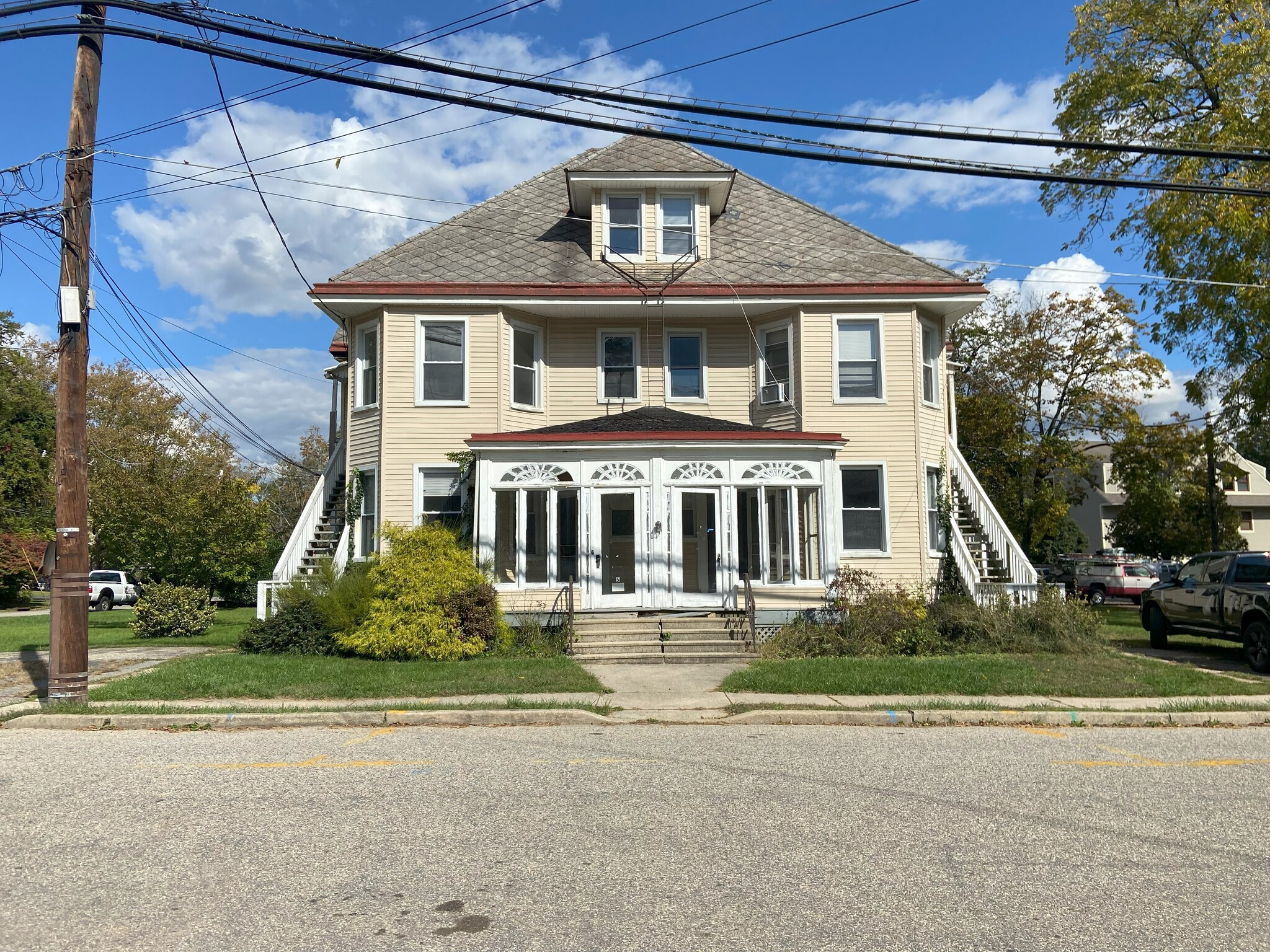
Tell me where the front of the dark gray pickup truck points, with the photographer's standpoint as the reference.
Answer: facing away from the viewer and to the left of the viewer

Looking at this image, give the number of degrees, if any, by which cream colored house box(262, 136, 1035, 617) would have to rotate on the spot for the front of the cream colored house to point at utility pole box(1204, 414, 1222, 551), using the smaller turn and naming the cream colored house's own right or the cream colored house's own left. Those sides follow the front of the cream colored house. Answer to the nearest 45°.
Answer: approximately 135° to the cream colored house's own left

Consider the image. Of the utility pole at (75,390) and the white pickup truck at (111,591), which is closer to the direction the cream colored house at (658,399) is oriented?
the utility pole

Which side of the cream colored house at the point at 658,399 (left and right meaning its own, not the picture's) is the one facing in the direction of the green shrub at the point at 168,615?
right

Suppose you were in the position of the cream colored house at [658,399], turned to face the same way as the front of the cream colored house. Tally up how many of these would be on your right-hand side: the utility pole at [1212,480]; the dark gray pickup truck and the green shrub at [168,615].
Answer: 1

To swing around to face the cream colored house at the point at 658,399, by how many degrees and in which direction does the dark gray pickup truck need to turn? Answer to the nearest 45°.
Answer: approximately 45° to its left

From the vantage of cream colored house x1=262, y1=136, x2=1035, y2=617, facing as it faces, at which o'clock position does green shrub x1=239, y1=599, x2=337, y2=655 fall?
The green shrub is roughly at 2 o'clock from the cream colored house.

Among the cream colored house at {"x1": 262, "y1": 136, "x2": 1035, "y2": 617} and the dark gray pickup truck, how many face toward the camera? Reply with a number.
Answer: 1

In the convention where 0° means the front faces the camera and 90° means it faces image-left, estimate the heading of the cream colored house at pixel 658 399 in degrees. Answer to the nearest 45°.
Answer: approximately 0°

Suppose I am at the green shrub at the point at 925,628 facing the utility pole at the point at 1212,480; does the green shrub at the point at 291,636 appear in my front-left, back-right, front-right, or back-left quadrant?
back-left

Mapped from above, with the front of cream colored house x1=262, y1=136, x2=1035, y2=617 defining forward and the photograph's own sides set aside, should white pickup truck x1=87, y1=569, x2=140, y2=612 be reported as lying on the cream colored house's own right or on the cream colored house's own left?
on the cream colored house's own right
